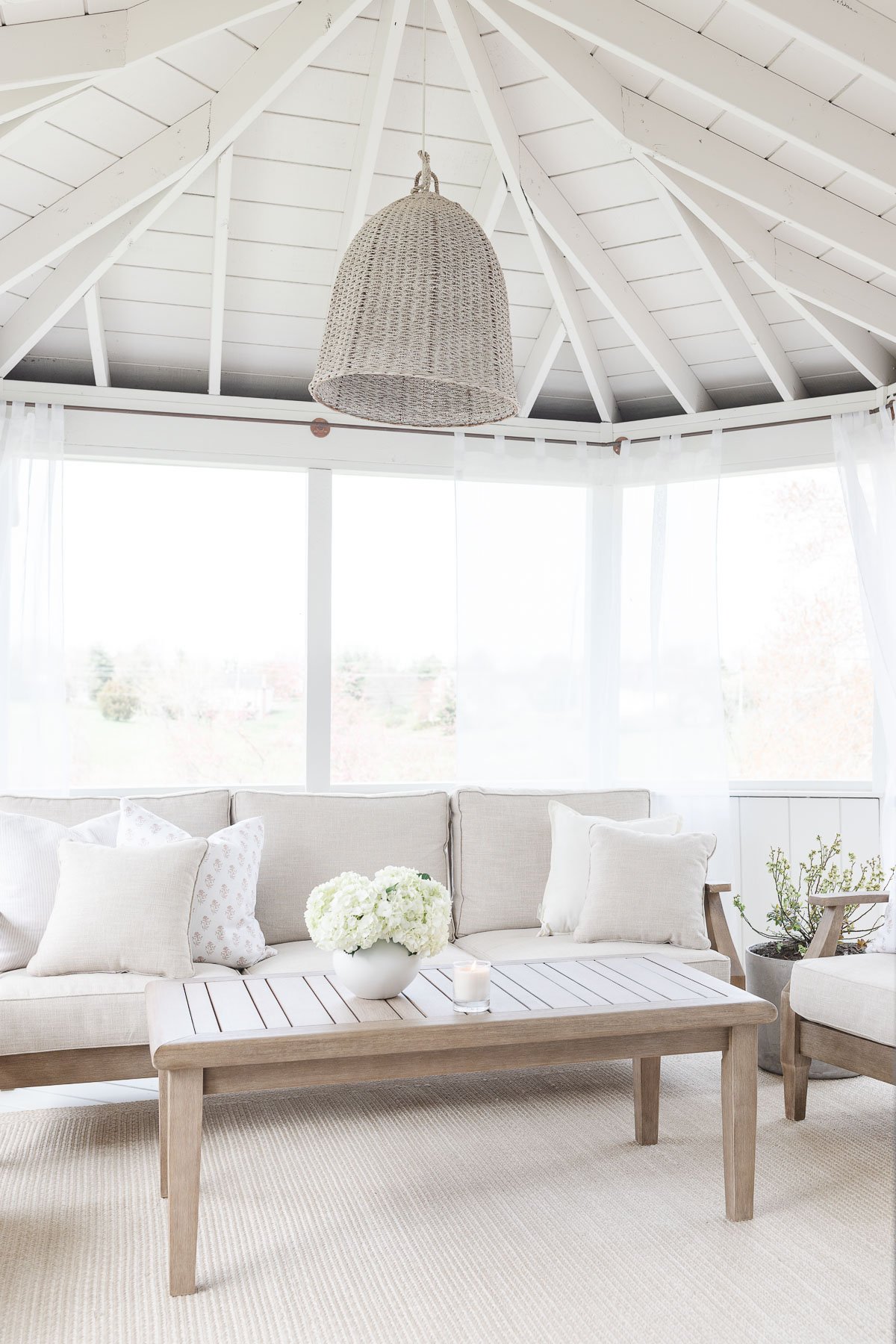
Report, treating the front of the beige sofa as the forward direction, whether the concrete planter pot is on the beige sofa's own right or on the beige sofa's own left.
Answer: on the beige sofa's own left

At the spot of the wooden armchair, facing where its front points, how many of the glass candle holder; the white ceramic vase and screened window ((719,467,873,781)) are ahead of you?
2

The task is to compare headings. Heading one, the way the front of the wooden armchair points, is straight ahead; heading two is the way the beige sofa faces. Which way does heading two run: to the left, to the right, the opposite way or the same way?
to the left

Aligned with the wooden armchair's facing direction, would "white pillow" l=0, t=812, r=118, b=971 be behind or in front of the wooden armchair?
in front

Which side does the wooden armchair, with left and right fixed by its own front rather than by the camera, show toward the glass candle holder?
front

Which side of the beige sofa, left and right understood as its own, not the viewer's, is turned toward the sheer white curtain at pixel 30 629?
right

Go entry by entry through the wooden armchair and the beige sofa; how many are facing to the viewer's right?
0

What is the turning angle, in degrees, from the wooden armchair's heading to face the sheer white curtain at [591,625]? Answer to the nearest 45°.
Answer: approximately 90° to its right

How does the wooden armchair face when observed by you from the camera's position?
facing the viewer and to the left of the viewer

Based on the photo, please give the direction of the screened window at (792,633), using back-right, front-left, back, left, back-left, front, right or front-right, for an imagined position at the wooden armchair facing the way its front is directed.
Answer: back-right

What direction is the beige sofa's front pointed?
toward the camera

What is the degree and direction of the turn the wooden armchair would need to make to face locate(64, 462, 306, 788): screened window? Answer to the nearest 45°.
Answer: approximately 45° to its right

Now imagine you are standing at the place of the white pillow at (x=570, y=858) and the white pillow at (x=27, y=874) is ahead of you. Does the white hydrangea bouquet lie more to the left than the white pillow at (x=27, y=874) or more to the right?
left

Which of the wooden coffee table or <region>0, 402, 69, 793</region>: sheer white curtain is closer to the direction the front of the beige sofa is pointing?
the wooden coffee table

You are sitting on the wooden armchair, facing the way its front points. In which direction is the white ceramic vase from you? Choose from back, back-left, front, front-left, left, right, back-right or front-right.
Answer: front

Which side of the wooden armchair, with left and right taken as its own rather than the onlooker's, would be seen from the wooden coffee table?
front

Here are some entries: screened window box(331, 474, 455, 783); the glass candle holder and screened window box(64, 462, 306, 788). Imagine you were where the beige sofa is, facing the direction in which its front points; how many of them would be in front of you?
1
